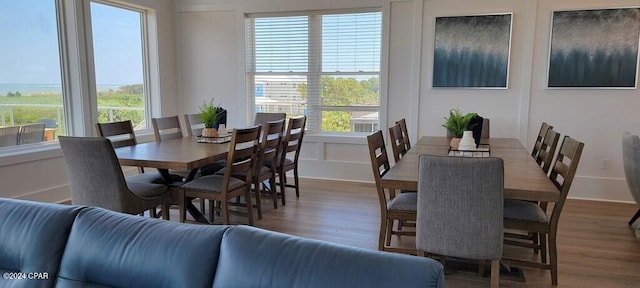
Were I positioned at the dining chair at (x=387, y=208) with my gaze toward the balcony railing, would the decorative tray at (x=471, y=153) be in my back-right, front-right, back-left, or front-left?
back-right

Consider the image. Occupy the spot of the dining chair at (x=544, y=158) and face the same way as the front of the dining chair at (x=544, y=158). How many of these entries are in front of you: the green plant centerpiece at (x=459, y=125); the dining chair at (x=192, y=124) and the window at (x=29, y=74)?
3

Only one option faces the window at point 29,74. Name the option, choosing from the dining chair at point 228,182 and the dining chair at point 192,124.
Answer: the dining chair at point 228,182

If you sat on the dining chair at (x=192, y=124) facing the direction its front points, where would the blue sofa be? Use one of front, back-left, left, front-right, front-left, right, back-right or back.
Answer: front-right

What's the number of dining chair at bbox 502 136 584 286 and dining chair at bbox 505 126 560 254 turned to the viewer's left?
2

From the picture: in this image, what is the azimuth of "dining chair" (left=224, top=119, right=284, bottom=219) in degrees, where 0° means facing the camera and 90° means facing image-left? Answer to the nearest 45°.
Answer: approximately 135°

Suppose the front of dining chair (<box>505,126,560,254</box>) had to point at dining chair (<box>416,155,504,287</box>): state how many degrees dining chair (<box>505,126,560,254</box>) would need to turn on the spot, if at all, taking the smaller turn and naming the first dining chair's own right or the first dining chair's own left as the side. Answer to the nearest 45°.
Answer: approximately 90° to the first dining chair's own left

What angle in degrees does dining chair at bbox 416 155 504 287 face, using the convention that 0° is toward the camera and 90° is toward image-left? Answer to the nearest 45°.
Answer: approximately 180°

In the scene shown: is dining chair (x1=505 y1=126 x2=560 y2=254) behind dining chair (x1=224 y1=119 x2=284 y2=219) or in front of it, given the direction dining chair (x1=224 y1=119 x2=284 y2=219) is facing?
behind

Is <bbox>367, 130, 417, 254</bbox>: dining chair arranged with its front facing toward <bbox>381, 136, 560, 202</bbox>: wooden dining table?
yes

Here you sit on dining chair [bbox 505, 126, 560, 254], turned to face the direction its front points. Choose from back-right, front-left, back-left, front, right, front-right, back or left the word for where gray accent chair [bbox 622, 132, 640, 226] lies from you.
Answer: back-right

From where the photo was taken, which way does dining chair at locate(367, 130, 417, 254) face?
to the viewer's right

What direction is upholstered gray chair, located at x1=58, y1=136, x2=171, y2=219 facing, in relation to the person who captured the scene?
facing away from the viewer and to the right of the viewer

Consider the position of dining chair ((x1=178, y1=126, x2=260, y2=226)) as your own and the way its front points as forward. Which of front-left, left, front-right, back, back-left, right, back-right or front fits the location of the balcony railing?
front

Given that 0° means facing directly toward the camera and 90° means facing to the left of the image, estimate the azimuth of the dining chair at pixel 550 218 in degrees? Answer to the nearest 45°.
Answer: approximately 90°

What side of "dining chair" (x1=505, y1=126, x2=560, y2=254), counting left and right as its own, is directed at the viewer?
left

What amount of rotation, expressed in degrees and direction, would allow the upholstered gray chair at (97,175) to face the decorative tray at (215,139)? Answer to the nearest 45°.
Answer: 0° — it already faces it

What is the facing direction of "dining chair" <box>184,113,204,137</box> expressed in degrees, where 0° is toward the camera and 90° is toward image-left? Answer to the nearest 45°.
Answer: approximately 315°

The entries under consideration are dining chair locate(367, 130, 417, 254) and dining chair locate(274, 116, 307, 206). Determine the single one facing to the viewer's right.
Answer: dining chair locate(367, 130, 417, 254)

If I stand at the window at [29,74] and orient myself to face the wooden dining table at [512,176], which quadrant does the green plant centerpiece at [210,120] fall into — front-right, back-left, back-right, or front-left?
front-left
